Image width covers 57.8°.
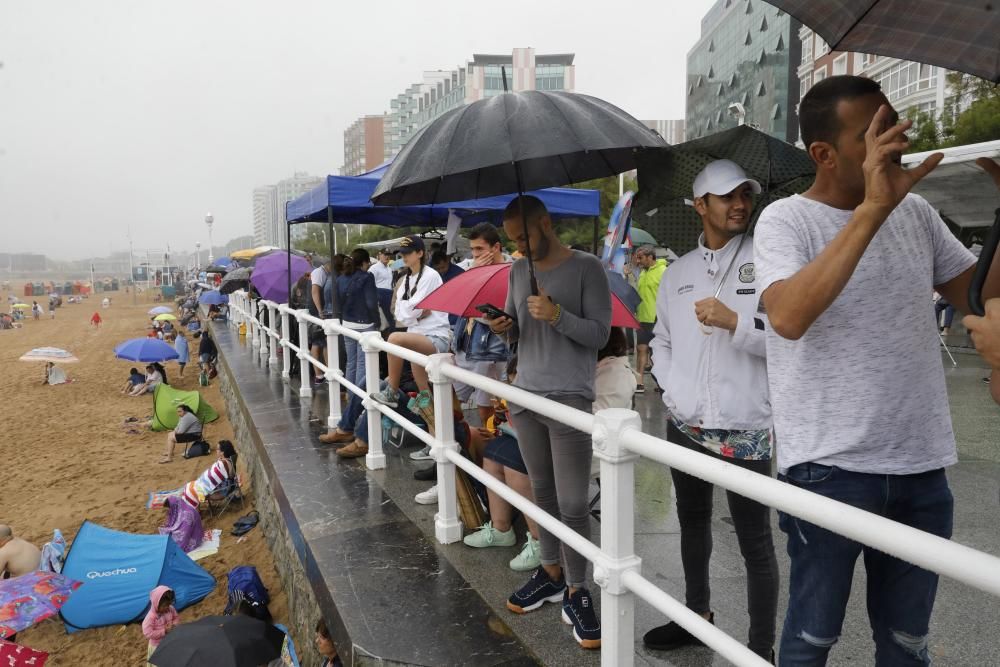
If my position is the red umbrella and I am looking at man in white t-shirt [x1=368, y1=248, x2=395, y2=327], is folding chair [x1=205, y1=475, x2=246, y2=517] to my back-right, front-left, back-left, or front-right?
front-left

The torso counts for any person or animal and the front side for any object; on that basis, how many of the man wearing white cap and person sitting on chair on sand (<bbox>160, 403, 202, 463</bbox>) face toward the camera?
1

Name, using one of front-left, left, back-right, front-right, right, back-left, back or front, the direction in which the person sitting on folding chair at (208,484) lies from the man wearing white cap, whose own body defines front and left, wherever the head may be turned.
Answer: back-right

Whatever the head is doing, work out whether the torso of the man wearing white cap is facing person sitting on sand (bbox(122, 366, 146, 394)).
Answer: no

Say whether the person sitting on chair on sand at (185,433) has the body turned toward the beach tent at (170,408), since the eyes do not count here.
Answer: no

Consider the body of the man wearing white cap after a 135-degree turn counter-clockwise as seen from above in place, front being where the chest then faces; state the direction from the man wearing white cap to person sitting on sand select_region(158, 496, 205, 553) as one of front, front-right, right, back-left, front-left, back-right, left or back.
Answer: left

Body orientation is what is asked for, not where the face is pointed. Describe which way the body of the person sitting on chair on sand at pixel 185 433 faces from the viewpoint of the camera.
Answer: to the viewer's left

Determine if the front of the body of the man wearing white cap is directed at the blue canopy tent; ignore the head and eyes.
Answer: no

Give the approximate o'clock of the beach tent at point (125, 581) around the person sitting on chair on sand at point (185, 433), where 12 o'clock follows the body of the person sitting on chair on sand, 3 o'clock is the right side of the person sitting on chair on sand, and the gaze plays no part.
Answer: The beach tent is roughly at 9 o'clock from the person sitting on chair on sand.

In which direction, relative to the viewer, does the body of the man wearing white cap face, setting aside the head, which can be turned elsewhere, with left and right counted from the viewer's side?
facing the viewer
